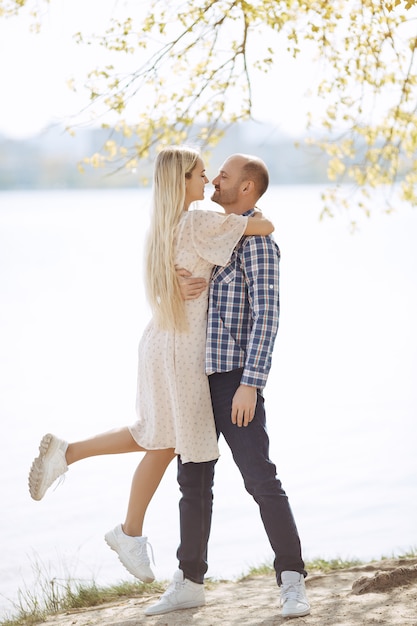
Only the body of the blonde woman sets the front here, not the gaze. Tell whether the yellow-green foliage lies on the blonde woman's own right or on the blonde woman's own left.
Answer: on the blonde woman's own left

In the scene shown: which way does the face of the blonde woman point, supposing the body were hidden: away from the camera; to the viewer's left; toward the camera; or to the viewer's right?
to the viewer's right

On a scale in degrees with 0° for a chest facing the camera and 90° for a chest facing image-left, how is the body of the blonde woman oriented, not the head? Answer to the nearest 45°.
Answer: approximately 270°

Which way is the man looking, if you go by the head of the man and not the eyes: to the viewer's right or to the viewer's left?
to the viewer's left
